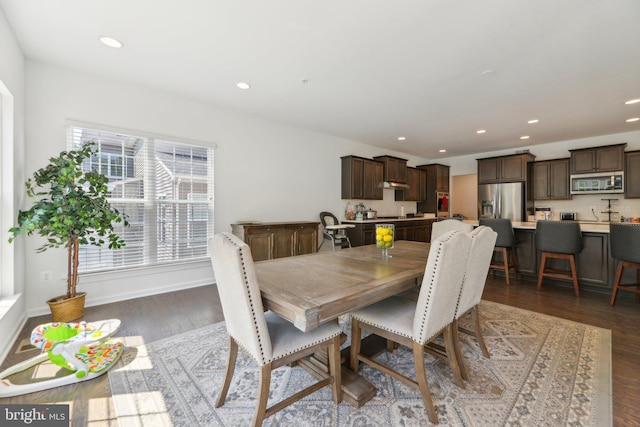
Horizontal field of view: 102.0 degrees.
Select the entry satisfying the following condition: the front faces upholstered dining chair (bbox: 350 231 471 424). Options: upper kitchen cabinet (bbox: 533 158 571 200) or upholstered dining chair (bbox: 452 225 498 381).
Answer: the upper kitchen cabinet

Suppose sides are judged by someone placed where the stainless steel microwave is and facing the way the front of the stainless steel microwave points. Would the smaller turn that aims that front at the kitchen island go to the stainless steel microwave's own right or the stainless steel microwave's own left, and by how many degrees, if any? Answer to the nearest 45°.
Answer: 0° — it already faces it

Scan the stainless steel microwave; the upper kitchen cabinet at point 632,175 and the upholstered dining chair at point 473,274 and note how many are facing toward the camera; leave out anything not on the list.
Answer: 2

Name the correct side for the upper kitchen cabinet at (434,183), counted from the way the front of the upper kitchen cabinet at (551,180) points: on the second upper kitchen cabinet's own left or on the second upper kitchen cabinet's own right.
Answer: on the second upper kitchen cabinet's own right

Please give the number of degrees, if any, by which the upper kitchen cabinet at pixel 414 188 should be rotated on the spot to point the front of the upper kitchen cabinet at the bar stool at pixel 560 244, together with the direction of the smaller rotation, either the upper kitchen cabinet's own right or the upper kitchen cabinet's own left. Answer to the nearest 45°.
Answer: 0° — it already faces it

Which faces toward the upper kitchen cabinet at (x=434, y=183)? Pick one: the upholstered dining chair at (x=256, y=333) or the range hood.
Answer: the upholstered dining chair

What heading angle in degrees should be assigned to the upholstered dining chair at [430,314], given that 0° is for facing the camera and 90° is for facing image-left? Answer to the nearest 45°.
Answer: approximately 135°

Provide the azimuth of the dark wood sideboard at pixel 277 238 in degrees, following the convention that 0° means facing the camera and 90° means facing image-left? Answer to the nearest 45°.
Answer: approximately 315°

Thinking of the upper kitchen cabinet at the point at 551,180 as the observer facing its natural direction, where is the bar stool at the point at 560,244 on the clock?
The bar stool is roughly at 12 o'clock from the upper kitchen cabinet.

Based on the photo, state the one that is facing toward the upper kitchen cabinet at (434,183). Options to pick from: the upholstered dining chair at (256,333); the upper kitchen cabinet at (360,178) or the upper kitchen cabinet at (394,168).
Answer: the upholstered dining chair

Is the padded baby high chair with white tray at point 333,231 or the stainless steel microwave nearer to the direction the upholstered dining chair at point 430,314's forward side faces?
the padded baby high chair with white tray
